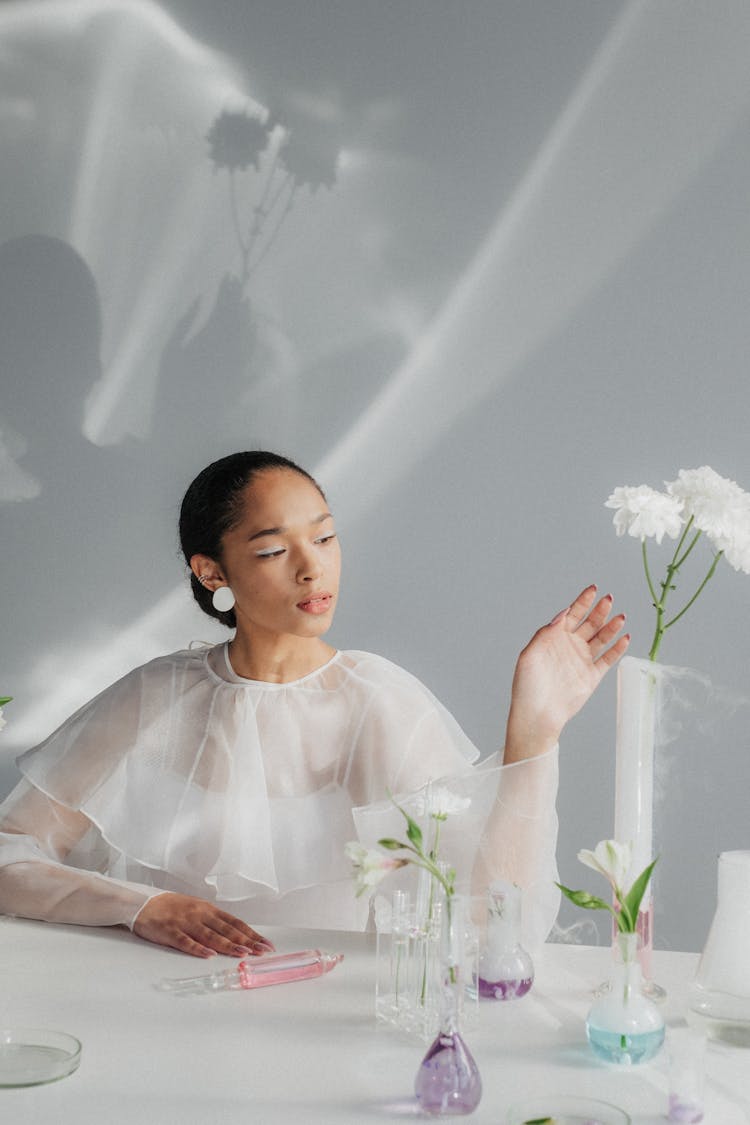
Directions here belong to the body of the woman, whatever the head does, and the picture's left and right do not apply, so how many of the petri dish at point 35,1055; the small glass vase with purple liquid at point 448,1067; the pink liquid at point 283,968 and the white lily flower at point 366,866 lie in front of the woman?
4

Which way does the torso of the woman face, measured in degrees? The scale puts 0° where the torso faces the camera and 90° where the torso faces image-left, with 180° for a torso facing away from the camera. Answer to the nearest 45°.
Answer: approximately 0°

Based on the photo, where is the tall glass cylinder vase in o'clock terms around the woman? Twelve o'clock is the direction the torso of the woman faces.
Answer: The tall glass cylinder vase is roughly at 11 o'clock from the woman.

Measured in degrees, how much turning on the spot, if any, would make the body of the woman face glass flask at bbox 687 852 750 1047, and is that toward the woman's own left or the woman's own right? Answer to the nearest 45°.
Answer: approximately 45° to the woman's own left

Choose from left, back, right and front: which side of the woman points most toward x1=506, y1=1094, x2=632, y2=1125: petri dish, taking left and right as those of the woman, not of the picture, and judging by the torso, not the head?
front

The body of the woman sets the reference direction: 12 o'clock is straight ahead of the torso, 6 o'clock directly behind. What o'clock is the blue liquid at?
The blue liquid is roughly at 11 o'clock from the woman.

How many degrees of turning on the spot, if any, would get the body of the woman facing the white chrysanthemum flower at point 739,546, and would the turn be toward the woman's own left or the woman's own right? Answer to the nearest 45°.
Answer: approximately 45° to the woman's own left

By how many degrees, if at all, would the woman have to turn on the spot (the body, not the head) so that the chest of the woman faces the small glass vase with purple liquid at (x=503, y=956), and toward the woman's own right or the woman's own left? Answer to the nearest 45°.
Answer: approximately 45° to the woman's own left

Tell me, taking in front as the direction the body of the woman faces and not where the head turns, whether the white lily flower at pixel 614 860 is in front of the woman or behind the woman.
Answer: in front

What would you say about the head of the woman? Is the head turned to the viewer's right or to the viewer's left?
to the viewer's right

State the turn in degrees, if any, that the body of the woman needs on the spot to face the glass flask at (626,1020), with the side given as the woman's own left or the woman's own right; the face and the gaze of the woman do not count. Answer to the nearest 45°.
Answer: approximately 45° to the woman's own left

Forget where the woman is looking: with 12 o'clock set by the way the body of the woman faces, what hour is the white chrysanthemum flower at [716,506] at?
The white chrysanthemum flower is roughly at 11 o'clock from the woman.
